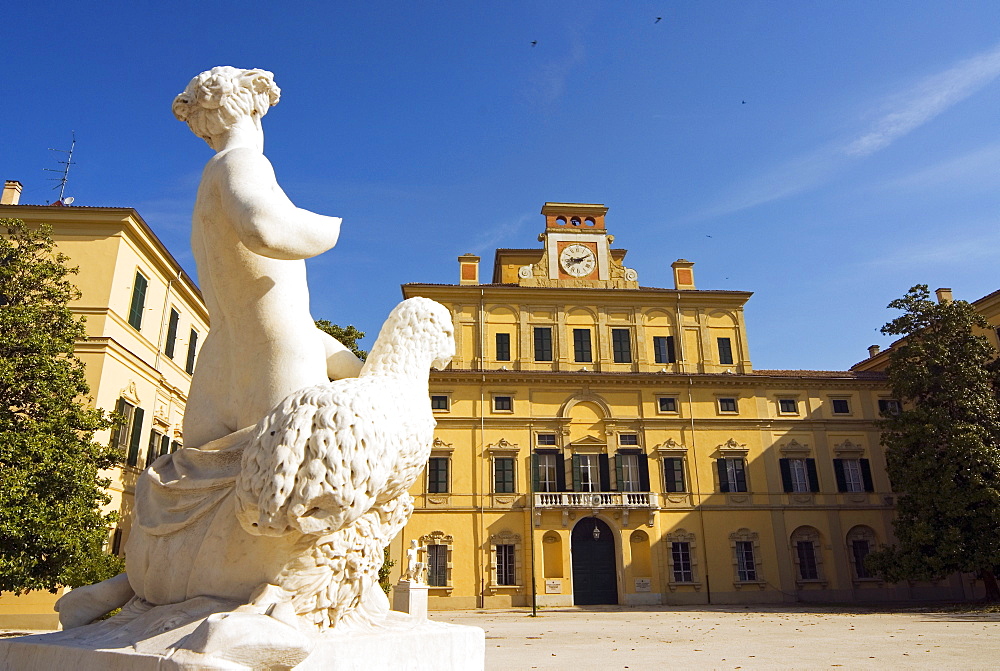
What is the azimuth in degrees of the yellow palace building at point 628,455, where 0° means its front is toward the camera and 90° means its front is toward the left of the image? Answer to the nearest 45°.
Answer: approximately 0°

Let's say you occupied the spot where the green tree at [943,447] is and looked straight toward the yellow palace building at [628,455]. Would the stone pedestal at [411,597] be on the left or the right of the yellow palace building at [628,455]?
left

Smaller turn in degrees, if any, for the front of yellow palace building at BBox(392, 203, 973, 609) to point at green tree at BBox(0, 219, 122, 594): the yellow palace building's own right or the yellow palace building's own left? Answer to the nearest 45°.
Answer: approximately 45° to the yellow palace building's own right

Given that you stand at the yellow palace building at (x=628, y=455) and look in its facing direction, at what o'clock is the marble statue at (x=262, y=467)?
The marble statue is roughly at 12 o'clock from the yellow palace building.

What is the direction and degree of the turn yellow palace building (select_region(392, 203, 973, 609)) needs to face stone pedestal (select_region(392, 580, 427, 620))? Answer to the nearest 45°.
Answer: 0° — it already faces it

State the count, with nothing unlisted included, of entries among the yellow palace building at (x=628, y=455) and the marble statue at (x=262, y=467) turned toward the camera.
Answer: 1

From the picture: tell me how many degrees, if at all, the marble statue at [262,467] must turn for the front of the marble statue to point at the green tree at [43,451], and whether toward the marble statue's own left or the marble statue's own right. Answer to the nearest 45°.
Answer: approximately 45° to the marble statue's own left

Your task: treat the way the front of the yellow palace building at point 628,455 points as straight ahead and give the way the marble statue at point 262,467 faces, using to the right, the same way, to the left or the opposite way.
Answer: the opposite way
